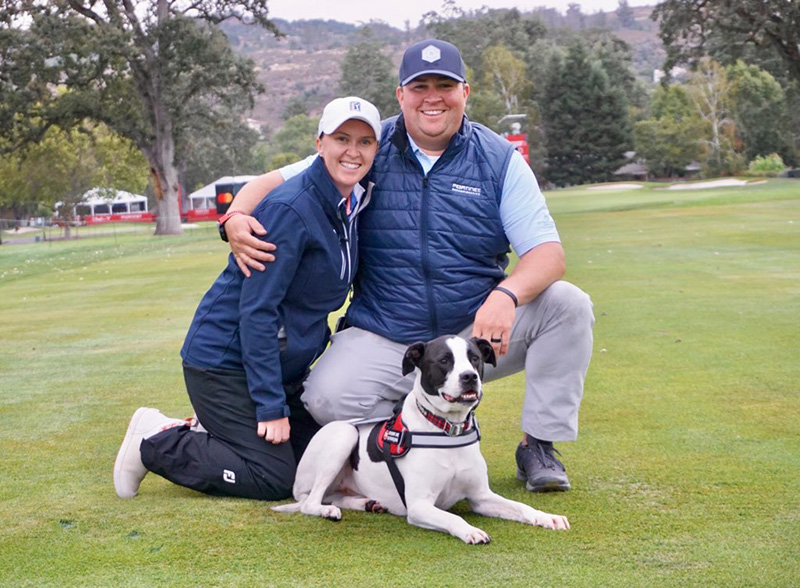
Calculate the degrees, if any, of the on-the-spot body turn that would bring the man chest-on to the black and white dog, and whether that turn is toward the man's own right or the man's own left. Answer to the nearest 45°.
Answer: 0° — they already face it

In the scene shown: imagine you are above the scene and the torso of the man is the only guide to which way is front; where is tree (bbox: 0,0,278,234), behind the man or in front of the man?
behind

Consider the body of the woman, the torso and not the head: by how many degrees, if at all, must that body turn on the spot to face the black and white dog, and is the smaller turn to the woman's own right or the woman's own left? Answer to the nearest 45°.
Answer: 0° — they already face it

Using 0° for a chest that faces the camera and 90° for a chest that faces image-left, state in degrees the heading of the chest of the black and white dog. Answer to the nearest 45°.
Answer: approximately 315°

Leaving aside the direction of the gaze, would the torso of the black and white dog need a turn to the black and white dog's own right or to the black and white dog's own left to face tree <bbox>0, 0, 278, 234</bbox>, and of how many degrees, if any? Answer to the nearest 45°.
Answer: approximately 135° to the black and white dog's own left

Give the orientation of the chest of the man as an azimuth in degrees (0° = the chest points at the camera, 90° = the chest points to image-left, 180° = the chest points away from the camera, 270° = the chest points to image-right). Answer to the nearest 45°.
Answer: approximately 0°

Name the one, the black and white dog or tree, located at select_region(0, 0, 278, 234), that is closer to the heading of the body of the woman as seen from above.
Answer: the black and white dog

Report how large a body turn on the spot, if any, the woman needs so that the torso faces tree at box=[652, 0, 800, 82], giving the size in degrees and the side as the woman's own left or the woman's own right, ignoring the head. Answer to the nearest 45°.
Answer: approximately 90° to the woman's own left

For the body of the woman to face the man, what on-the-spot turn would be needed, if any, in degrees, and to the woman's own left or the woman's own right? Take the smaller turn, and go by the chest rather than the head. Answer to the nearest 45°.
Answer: approximately 45° to the woman's own left
